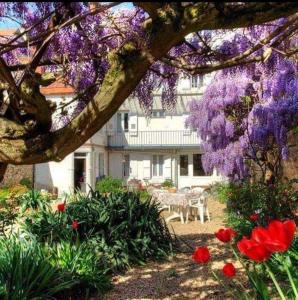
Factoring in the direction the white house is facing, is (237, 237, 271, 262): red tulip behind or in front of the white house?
in front

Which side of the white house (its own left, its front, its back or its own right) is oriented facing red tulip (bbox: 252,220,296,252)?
front

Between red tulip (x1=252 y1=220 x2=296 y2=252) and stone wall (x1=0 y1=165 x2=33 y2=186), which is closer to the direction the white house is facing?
the red tulip

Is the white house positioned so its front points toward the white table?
yes

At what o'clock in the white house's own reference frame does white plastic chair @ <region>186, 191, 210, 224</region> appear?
The white plastic chair is roughly at 12 o'clock from the white house.

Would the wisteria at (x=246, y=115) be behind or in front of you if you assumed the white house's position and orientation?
in front

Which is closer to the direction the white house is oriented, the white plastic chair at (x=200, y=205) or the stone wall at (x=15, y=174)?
the white plastic chair

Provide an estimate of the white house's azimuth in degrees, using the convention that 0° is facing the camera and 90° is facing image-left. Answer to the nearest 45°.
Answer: approximately 0°

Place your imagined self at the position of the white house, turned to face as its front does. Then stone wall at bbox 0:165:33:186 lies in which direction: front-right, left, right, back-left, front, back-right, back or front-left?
front-right

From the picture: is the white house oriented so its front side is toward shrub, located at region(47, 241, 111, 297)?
yes

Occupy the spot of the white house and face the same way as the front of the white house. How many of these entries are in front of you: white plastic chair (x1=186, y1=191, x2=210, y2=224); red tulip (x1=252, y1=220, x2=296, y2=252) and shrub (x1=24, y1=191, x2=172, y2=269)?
3

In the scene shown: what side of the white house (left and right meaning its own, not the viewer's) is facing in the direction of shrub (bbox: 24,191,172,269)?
front
